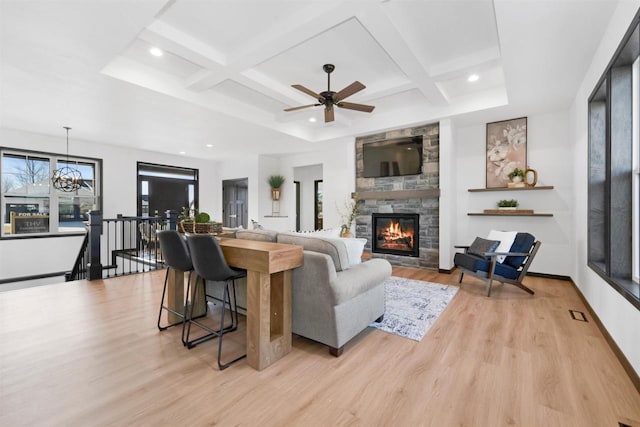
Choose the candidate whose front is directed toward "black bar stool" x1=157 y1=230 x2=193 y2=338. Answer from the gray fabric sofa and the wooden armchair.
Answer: the wooden armchair

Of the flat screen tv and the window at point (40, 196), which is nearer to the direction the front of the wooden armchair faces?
the window

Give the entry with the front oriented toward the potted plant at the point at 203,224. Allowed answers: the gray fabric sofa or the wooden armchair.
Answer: the wooden armchair

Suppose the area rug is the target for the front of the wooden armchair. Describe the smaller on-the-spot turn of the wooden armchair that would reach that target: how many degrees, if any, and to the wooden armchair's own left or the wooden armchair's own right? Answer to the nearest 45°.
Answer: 0° — it already faces it

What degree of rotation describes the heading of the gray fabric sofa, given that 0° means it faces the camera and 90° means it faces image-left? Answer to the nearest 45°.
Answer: approximately 225°

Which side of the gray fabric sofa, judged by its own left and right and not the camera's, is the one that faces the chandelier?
left

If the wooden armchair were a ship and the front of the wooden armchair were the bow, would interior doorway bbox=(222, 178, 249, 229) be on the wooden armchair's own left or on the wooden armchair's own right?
on the wooden armchair's own right

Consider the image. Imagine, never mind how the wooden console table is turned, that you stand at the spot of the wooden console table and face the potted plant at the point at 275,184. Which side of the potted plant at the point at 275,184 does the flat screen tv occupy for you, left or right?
right

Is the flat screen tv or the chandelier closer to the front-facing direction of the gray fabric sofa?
the flat screen tv

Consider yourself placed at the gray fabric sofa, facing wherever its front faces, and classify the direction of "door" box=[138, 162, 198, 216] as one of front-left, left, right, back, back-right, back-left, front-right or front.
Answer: left

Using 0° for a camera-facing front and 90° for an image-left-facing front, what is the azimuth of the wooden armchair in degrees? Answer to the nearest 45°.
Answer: approximately 45°
